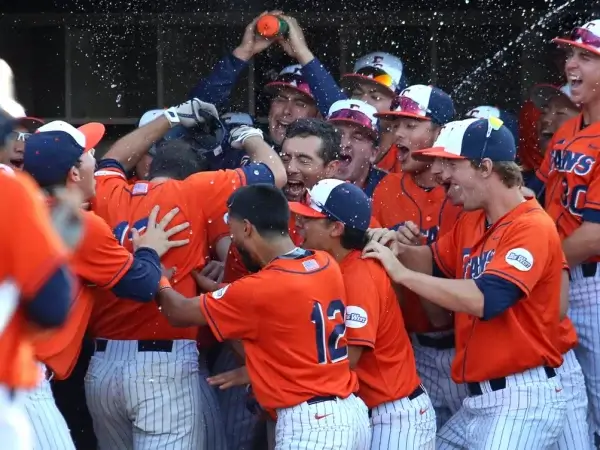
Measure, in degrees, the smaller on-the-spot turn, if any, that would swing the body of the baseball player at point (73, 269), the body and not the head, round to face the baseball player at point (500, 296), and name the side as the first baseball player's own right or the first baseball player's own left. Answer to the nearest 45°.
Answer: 0° — they already face them

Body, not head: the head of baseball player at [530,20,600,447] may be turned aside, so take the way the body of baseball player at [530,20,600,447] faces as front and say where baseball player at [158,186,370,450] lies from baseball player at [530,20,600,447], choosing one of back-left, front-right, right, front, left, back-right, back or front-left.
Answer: front

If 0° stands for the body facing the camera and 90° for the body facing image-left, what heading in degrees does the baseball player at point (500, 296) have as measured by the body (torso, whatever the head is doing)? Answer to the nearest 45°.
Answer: approximately 90°

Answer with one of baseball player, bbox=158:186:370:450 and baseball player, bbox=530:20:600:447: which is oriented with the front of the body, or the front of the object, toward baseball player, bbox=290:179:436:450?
baseball player, bbox=530:20:600:447

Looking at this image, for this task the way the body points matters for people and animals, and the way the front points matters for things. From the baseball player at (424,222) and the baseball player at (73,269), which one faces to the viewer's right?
the baseball player at (73,269)

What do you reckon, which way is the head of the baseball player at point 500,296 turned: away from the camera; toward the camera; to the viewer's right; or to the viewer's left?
to the viewer's left

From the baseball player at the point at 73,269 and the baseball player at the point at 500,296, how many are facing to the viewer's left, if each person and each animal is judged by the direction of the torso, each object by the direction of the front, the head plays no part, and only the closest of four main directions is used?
1

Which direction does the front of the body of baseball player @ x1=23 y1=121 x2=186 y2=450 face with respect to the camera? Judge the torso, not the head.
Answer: to the viewer's right

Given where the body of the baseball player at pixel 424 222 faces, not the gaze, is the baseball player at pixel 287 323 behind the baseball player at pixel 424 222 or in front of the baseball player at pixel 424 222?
in front

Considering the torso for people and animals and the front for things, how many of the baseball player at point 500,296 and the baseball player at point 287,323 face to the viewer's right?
0

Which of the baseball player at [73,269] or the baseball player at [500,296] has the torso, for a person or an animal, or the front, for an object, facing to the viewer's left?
the baseball player at [500,296]

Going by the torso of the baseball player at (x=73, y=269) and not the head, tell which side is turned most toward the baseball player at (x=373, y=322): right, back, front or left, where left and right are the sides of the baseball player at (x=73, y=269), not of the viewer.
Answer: front

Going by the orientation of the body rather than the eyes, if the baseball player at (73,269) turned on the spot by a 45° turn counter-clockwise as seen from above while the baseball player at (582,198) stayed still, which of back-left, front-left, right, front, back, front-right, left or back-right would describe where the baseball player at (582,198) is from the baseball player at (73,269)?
front-right
